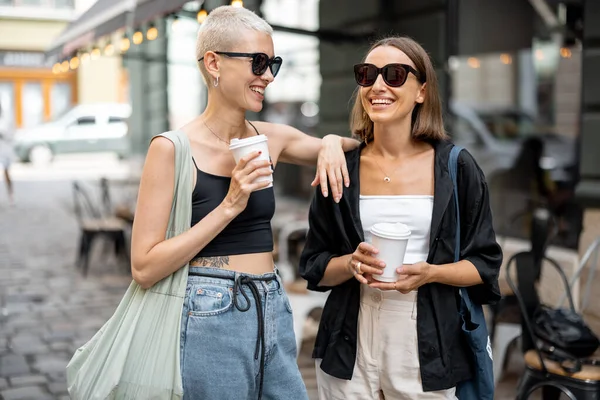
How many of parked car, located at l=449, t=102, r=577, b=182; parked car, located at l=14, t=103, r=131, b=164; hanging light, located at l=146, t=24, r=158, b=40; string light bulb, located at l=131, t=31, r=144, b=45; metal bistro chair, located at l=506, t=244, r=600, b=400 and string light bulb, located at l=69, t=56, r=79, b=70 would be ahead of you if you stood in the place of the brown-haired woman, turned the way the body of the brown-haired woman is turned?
0

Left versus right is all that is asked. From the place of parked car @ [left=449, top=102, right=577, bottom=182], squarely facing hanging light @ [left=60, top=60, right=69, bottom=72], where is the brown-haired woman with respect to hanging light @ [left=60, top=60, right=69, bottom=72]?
left

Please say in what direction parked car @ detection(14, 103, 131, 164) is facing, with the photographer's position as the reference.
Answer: facing to the left of the viewer

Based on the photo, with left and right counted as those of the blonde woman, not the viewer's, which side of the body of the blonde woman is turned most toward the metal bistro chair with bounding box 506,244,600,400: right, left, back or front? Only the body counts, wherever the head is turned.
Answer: left

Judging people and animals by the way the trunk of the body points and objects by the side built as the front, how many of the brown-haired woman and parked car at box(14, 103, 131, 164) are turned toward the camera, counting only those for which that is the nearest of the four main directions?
1

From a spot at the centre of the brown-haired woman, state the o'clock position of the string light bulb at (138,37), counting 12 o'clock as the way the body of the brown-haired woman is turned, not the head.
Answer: The string light bulb is roughly at 5 o'clock from the brown-haired woman.

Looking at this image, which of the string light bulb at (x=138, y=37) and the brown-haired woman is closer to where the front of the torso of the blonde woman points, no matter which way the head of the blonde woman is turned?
the brown-haired woman

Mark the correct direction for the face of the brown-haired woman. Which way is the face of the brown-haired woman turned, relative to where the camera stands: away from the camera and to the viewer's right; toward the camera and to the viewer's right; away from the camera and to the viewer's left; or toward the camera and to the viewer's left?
toward the camera and to the viewer's left

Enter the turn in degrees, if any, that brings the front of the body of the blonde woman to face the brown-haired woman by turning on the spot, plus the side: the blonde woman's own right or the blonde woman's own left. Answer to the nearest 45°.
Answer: approximately 45° to the blonde woman's own left

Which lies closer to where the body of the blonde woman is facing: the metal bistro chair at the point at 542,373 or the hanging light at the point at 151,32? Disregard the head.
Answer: the metal bistro chair

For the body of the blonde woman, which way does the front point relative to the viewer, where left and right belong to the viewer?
facing the viewer and to the right of the viewer

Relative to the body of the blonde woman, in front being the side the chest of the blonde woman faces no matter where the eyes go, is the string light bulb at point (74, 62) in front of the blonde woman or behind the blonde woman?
behind

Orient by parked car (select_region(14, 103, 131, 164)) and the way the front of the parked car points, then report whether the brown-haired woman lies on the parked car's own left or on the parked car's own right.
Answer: on the parked car's own left

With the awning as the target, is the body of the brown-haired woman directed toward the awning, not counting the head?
no

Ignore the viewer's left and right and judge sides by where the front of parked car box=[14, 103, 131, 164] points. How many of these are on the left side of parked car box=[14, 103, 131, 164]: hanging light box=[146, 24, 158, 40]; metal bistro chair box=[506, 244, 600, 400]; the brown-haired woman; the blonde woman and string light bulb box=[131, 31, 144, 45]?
5

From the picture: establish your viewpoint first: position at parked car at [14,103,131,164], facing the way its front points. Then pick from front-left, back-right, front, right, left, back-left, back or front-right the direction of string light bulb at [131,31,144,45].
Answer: left

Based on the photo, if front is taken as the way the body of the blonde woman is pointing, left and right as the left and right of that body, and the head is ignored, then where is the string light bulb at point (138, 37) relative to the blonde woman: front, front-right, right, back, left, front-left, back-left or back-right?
back-left

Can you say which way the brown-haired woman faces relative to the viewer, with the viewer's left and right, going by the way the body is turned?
facing the viewer

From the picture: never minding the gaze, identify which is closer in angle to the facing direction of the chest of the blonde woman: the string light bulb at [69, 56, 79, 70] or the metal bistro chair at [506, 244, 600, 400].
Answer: the metal bistro chair

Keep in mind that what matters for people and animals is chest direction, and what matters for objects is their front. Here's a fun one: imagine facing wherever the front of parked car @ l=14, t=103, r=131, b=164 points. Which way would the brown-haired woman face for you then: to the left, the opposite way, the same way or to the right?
to the left

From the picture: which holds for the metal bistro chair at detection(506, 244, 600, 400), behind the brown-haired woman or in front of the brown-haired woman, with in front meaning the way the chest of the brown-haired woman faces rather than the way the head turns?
behind
